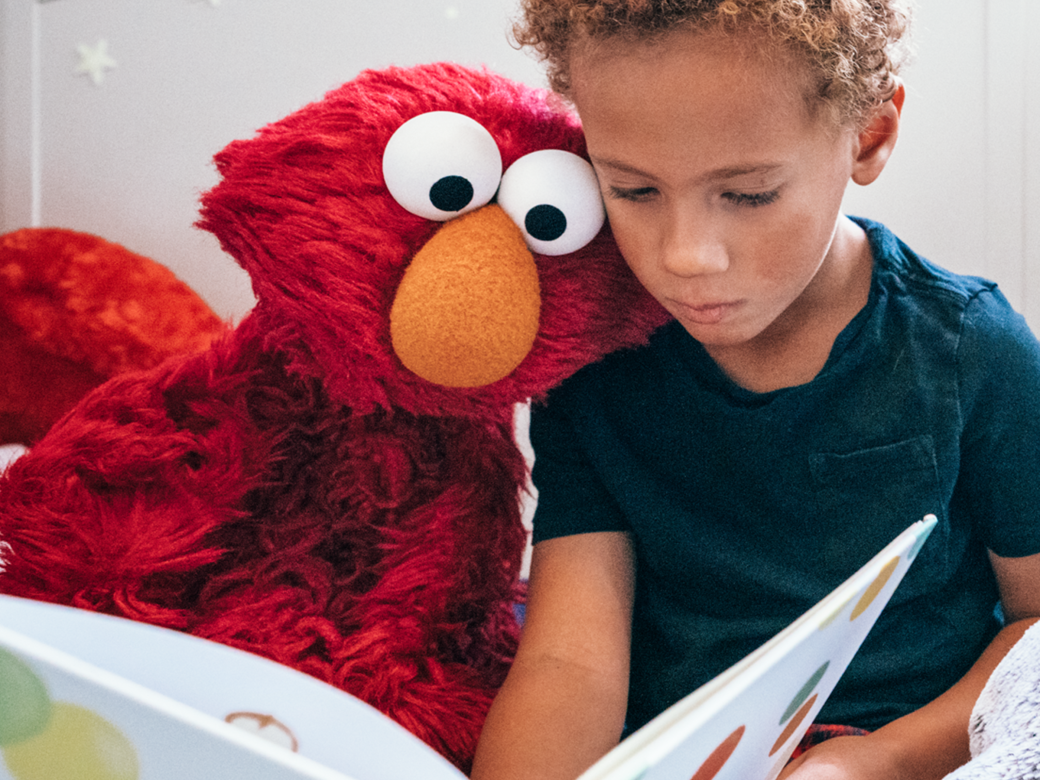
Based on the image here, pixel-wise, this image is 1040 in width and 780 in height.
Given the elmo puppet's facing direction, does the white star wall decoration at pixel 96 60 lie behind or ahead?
behind

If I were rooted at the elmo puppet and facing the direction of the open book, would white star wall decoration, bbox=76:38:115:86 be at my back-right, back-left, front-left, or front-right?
back-right

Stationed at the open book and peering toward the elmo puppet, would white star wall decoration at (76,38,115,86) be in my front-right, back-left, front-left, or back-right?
front-left

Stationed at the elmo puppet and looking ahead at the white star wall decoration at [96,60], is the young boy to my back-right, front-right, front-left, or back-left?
back-right
